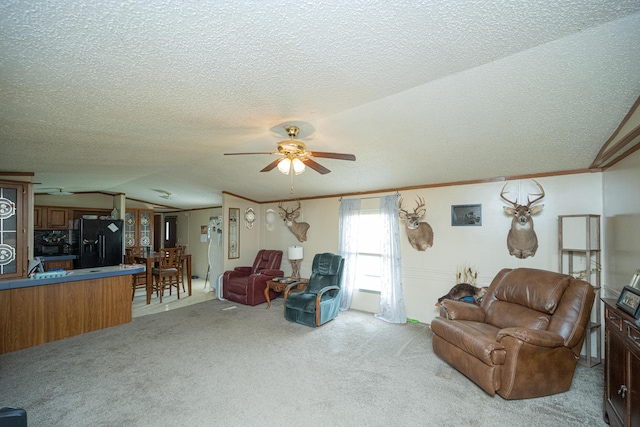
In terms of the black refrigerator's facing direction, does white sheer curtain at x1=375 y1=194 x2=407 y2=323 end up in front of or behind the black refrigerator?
in front

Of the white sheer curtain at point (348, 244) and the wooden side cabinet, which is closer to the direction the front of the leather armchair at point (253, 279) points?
the wooden side cabinet

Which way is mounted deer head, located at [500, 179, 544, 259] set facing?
toward the camera

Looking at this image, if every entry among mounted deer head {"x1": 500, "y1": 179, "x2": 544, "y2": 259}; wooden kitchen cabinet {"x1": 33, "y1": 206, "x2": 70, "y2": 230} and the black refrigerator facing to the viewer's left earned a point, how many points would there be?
0

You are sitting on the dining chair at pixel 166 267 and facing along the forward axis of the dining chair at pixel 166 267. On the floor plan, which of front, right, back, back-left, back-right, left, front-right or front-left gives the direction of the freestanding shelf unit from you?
back

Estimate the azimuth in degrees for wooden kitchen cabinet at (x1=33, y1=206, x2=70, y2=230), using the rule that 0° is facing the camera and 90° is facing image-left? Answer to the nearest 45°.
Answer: approximately 0°

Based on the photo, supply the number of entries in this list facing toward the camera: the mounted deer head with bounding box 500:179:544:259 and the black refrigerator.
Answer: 2

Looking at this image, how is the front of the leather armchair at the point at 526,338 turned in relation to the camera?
facing the viewer and to the left of the viewer

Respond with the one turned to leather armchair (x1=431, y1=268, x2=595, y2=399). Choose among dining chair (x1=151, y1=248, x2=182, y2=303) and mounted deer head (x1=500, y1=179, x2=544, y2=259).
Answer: the mounted deer head

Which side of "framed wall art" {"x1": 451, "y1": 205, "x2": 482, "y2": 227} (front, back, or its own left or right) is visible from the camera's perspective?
front

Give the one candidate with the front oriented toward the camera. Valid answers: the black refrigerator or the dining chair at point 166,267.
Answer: the black refrigerator

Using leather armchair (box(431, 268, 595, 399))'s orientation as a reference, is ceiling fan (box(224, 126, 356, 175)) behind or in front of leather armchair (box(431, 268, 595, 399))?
in front

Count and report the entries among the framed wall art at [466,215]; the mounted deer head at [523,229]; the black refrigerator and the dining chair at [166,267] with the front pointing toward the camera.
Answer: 3
